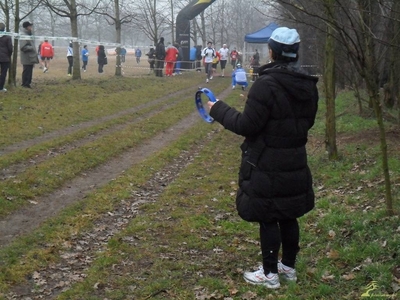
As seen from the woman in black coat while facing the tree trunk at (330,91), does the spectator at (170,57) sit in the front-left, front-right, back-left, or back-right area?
front-left

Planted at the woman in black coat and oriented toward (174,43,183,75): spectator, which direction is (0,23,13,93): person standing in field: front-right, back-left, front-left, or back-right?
front-left

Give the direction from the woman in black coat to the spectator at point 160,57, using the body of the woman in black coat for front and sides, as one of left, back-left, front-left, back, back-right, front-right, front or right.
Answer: front-right

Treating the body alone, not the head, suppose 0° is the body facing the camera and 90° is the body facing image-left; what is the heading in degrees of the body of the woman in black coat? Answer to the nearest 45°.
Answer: approximately 135°

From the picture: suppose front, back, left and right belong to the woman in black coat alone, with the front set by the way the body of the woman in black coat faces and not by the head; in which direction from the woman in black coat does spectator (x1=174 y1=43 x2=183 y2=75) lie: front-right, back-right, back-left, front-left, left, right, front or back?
front-right

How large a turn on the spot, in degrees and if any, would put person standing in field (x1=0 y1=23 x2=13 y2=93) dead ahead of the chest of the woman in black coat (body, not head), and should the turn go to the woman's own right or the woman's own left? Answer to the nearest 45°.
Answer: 0° — they already face them

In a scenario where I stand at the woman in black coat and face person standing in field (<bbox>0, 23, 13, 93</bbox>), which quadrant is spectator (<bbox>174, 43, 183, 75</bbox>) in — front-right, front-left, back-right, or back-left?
front-right

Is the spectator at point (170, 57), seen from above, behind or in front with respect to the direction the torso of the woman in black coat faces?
in front
